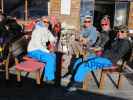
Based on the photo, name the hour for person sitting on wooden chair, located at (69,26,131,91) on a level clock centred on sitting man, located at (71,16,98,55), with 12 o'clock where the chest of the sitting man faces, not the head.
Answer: The person sitting on wooden chair is roughly at 10 o'clock from the sitting man.

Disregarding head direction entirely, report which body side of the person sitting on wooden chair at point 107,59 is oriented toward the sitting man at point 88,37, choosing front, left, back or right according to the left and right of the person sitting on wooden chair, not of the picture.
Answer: right

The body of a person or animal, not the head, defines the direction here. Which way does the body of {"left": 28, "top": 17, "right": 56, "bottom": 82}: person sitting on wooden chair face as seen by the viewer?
to the viewer's right

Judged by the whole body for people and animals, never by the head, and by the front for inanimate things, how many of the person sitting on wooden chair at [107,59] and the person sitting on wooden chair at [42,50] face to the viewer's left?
1

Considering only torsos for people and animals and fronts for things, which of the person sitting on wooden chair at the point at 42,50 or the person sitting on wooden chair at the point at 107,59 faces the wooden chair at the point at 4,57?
the person sitting on wooden chair at the point at 107,59

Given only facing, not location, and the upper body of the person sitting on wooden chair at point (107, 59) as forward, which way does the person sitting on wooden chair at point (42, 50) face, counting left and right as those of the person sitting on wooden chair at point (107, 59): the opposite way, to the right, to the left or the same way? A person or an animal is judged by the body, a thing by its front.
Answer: the opposite way

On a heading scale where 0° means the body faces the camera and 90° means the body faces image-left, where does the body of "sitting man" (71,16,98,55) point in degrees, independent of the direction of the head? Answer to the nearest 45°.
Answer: approximately 45°

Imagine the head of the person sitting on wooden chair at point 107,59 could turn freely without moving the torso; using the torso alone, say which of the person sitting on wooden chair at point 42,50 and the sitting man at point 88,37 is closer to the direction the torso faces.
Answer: the person sitting on wooden chair

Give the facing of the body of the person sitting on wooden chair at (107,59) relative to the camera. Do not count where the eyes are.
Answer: to the viewer's left

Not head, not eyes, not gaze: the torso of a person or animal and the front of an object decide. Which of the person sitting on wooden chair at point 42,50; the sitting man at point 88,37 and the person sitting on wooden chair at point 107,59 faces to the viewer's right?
the person sitting on wooden chair at point 42,50

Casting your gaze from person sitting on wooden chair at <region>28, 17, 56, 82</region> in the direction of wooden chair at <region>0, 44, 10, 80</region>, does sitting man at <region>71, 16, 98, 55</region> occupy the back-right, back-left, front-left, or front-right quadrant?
back-right
